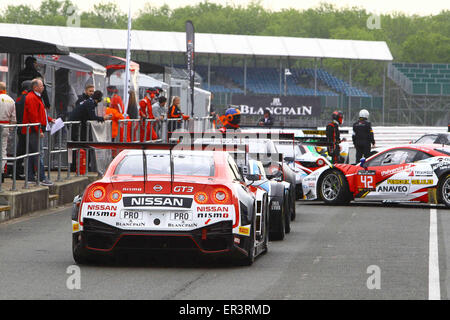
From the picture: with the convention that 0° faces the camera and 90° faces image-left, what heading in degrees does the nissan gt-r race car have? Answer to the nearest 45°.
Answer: approximately 180°

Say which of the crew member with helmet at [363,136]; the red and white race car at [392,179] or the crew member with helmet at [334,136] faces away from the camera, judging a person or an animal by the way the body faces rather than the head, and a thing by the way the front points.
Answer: the crew member with helmet at [363,136]

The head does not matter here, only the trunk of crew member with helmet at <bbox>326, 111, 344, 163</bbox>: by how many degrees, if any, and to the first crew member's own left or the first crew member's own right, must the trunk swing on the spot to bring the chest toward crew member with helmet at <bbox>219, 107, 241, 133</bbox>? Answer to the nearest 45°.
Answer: approximately 90° to the first crew member's own right

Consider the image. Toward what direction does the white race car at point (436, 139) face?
to the viewer's left

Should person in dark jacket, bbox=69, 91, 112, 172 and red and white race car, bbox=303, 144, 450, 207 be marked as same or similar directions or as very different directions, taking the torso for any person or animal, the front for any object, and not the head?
very different directions

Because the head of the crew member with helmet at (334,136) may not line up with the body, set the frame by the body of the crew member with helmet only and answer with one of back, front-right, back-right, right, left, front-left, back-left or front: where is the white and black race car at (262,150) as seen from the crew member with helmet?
right

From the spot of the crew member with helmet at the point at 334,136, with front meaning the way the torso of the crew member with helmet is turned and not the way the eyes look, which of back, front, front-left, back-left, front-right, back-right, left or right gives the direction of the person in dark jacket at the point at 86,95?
back-right

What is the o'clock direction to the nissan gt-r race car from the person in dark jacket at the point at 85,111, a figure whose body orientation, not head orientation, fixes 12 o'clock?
The nissan gt-r race car is roughly at 3 o'clock from the person in dark jacket.

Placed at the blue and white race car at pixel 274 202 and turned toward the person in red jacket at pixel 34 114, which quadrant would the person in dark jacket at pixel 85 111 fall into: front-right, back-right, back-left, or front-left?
front-right

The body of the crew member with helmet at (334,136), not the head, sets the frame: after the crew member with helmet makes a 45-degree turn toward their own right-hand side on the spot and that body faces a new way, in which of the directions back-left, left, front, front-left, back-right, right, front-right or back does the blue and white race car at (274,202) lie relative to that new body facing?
front-right

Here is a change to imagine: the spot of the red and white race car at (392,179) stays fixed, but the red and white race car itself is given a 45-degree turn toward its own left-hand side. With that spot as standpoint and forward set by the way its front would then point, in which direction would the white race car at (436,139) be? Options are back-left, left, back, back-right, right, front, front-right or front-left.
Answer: back-right

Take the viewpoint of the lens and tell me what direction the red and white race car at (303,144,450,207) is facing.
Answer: facing to the left of the viewer

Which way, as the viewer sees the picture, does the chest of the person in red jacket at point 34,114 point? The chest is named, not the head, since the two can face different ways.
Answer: to the viewer's right

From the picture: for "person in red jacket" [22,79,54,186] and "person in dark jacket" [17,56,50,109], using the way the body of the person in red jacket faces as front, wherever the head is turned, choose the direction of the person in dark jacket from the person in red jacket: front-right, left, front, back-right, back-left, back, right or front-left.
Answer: left

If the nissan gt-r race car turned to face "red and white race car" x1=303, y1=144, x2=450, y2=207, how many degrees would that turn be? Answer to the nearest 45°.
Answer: approximately 45° to its right

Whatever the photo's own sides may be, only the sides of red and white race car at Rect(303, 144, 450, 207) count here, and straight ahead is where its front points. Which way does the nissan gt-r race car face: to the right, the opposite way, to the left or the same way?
to the right

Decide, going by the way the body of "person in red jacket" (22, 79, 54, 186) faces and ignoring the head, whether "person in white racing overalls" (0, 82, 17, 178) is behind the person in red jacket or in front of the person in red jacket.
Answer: behind
